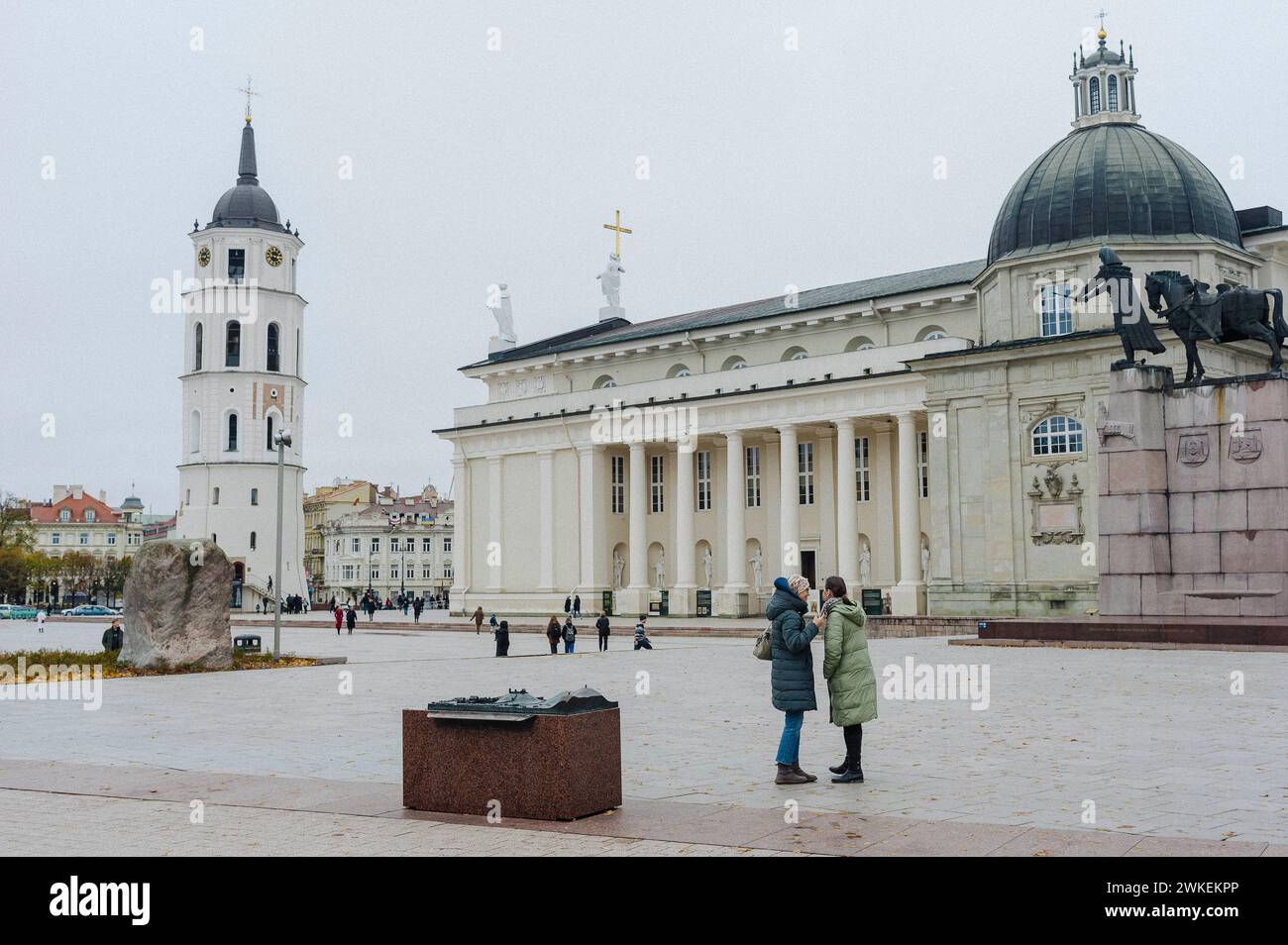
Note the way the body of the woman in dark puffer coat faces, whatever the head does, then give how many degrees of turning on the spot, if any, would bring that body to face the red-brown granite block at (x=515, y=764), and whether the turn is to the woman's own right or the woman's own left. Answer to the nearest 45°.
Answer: approximately 135° to the woman's own right

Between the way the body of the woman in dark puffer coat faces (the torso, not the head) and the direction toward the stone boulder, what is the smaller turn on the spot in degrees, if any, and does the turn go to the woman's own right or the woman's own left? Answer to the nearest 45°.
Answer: approximately 135° to the woman's own left

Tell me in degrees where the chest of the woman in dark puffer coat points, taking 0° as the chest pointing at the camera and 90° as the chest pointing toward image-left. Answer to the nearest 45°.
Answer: approximately 270°

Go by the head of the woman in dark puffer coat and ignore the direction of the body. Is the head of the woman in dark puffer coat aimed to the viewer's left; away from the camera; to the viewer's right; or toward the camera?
to the viewer's right

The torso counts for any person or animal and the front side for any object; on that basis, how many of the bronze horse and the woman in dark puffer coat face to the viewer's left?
1

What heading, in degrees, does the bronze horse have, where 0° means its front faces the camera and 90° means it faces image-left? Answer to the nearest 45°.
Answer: approximately 90°
